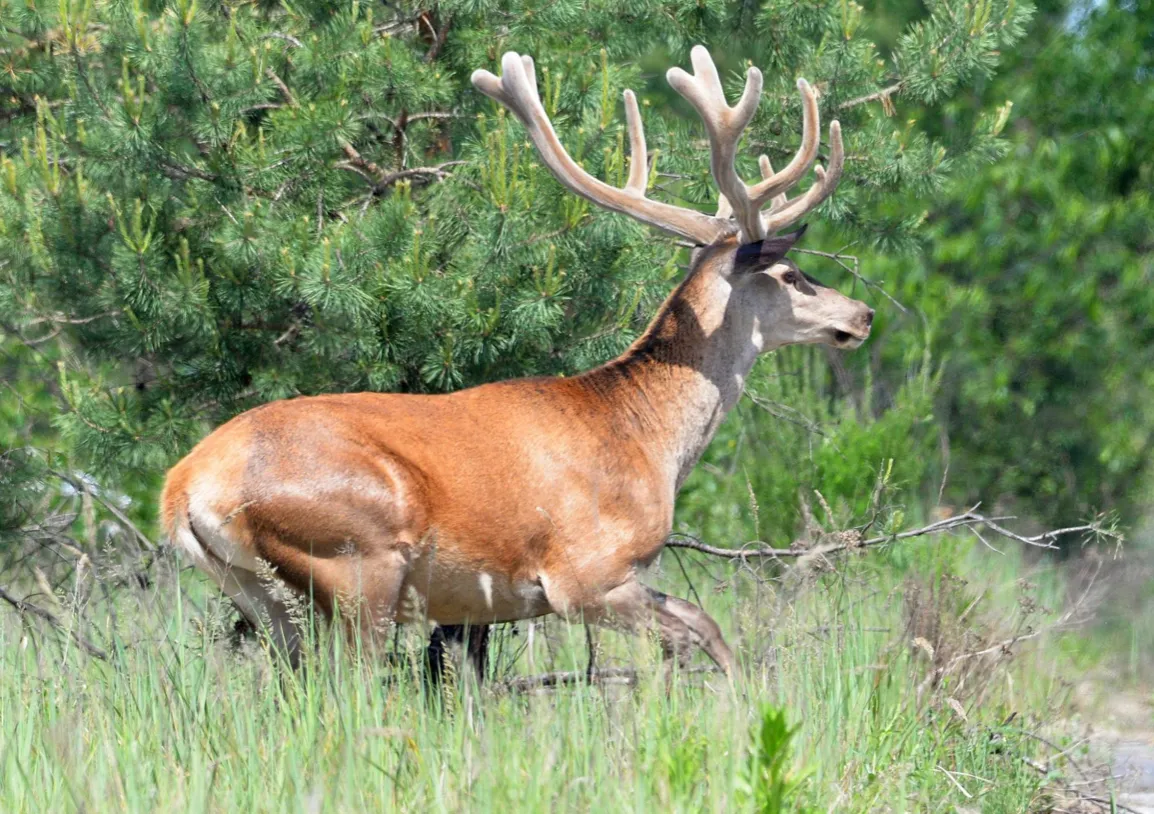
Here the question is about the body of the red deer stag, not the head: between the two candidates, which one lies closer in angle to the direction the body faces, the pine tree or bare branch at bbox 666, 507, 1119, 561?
the bare branch

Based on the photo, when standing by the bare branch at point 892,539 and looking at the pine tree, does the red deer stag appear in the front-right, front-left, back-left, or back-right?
front-left

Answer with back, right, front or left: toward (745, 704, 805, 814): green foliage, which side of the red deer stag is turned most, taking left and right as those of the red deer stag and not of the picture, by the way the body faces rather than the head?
right

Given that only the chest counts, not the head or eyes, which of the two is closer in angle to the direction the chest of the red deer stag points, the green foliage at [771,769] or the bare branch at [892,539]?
the bare branch

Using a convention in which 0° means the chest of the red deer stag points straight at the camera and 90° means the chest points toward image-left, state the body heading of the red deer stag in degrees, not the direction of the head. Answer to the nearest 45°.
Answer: approximately 270°

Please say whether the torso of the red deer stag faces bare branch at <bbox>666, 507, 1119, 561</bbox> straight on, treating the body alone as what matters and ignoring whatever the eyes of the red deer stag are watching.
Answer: yes

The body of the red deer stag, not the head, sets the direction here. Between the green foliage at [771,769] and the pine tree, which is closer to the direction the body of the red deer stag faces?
the green foliage

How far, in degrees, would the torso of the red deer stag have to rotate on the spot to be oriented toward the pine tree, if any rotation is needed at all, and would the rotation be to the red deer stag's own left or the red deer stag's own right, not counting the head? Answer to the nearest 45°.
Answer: approximately 135° to the red deer stag's own left
